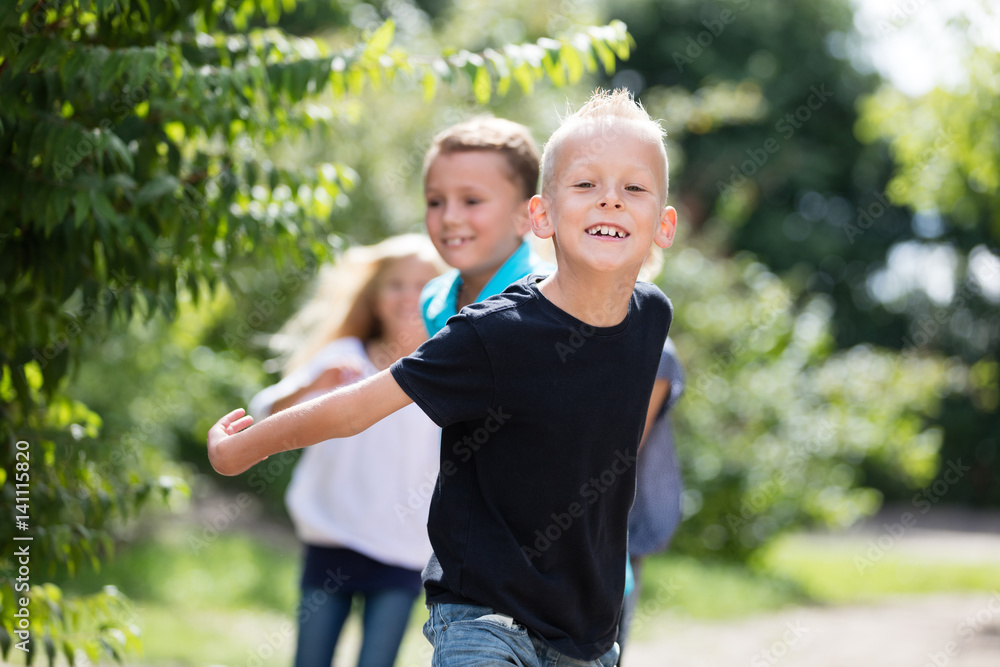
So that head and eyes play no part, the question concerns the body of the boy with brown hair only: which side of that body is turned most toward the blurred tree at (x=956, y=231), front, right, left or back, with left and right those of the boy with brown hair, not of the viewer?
back

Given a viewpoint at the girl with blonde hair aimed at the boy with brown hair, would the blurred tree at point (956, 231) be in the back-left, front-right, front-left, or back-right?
back-left

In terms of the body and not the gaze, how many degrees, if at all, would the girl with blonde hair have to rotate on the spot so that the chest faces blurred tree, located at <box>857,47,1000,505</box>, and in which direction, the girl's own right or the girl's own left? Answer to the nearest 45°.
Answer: approximately 135° to the girl's own left

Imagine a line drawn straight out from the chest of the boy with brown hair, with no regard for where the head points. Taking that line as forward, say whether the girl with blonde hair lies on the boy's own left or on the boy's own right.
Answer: on the boy's own right

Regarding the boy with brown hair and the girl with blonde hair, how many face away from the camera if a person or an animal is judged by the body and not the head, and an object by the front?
0

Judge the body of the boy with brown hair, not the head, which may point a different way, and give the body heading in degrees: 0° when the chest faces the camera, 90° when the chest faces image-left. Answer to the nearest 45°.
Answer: approximately 45°

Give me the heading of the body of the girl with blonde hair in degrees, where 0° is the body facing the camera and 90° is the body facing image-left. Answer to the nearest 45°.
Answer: approximately 0°

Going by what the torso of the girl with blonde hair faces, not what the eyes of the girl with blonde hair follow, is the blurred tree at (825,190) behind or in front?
behind

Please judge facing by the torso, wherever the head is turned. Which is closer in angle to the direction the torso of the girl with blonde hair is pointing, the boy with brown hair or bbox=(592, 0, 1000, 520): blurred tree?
the boy with brown hair
